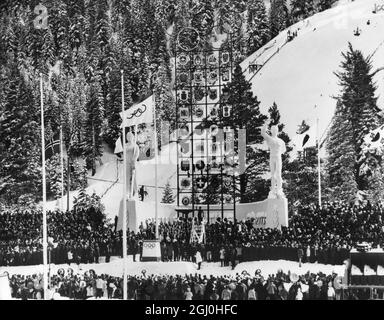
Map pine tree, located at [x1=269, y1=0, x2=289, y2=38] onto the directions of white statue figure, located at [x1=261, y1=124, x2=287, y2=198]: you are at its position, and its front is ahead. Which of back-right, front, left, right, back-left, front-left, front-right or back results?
back-right

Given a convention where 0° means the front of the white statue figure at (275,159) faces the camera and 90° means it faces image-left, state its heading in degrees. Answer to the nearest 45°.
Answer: approximately 45°

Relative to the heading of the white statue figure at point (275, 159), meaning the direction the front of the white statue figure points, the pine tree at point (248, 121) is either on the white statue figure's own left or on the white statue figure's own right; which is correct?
on the white statue figure's own right

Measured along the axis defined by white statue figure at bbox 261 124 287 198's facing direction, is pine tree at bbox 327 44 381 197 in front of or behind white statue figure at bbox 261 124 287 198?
behind

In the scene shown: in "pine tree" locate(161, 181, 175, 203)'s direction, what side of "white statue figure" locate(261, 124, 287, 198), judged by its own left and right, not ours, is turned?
right

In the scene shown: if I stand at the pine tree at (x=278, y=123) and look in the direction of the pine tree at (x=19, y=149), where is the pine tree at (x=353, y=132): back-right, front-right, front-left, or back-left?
back-left

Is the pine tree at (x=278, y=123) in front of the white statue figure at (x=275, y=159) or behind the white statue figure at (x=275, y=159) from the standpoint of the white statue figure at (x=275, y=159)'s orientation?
behind

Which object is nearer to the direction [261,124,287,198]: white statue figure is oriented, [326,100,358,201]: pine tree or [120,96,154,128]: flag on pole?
the flag on pole

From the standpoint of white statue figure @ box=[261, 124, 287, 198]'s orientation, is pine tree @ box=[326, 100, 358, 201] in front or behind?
behind

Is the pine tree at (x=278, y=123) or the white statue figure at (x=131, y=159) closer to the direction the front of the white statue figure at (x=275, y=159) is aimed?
the white statue figure
